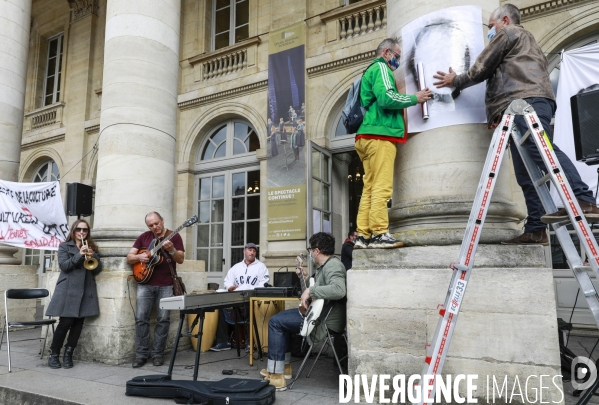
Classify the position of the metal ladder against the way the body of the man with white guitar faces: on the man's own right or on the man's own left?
on the man's own left

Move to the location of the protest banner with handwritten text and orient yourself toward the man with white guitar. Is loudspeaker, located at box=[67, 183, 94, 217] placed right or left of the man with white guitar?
left

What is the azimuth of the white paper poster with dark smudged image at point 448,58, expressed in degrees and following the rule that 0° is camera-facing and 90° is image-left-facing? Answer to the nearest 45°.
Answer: approximately 0°

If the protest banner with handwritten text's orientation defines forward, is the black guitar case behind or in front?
in front

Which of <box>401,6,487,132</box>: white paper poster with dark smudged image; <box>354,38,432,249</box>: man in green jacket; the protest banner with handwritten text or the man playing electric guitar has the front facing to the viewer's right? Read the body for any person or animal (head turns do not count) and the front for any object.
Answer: the man in green jacket

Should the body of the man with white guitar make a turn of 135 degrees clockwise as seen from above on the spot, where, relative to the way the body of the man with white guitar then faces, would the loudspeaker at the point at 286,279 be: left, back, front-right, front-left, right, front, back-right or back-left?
front-left

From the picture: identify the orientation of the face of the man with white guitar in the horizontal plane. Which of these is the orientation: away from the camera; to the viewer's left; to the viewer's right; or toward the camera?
to the viewer's left

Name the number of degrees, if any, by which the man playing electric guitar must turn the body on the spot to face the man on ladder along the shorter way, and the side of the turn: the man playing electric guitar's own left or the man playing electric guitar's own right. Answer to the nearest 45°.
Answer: approximately 45° to the man playing electric guitar's own left

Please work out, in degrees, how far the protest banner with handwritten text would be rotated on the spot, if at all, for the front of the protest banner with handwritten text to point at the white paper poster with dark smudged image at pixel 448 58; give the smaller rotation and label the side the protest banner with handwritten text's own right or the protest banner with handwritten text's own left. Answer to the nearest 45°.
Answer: approximately 45° to the protest banner with handwritten text's own left

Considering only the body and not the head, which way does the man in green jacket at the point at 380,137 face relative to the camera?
to the viewer's right

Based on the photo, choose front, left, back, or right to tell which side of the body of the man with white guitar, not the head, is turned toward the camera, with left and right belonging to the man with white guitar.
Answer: left

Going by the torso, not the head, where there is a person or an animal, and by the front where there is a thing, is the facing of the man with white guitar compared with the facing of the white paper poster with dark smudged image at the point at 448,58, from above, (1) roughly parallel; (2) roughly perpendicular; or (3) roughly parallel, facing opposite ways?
roughly perpendicular

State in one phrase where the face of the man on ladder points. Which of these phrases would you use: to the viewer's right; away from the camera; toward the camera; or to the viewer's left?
to the viewer's left

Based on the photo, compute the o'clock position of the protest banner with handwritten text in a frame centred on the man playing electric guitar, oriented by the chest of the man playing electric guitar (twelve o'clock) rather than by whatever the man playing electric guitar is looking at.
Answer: The protest banner with handwritten text is roughly at 5 o'clock from the man playing electric guitar.
